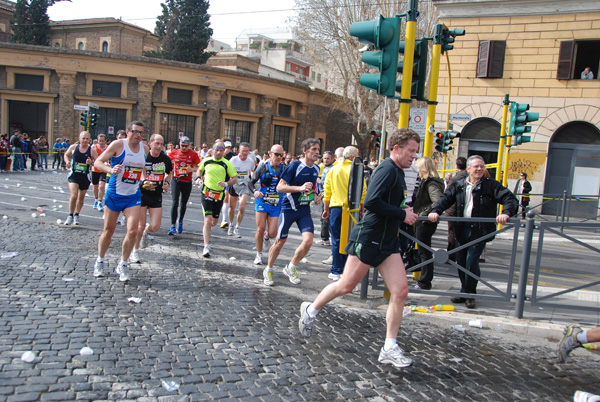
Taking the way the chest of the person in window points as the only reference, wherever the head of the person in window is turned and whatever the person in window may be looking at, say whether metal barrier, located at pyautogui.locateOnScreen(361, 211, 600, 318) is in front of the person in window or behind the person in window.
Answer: in front

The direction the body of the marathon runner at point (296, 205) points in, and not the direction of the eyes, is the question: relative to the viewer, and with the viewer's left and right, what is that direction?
facing the viewer and to the right of the viewer

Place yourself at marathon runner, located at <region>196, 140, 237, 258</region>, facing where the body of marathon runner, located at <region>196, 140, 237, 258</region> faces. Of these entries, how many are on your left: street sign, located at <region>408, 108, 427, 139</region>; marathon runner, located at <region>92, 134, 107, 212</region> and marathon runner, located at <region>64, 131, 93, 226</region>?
1

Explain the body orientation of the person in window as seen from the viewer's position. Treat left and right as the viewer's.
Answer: facing the viewer and to the left of the viewer

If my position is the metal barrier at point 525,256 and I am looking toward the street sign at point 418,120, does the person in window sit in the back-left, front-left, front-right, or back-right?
front-right

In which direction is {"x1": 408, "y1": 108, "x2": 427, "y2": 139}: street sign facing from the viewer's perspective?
toward the camera

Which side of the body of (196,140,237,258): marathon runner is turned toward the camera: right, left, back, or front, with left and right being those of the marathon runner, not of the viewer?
front

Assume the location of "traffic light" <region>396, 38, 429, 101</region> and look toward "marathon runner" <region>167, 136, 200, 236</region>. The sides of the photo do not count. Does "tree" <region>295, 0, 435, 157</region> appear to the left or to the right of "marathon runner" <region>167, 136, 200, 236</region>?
right

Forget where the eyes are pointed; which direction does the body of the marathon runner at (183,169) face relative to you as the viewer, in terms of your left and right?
facing the viewer

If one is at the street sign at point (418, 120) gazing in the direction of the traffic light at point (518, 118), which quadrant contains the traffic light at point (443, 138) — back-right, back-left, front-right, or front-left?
front-left
